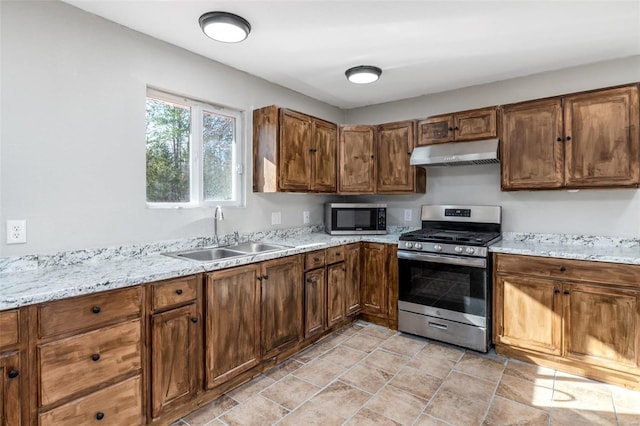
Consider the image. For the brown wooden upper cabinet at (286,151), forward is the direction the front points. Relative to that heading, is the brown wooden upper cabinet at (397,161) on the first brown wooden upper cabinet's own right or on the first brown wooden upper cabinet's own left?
on the first brown wooden upper cabinet's own left

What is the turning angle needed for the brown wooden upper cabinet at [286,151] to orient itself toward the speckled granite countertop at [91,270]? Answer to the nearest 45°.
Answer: approximately 90° to its right

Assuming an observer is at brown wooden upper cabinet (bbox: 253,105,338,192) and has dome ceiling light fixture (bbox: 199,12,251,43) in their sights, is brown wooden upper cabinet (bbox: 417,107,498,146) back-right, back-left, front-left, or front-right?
back-left
